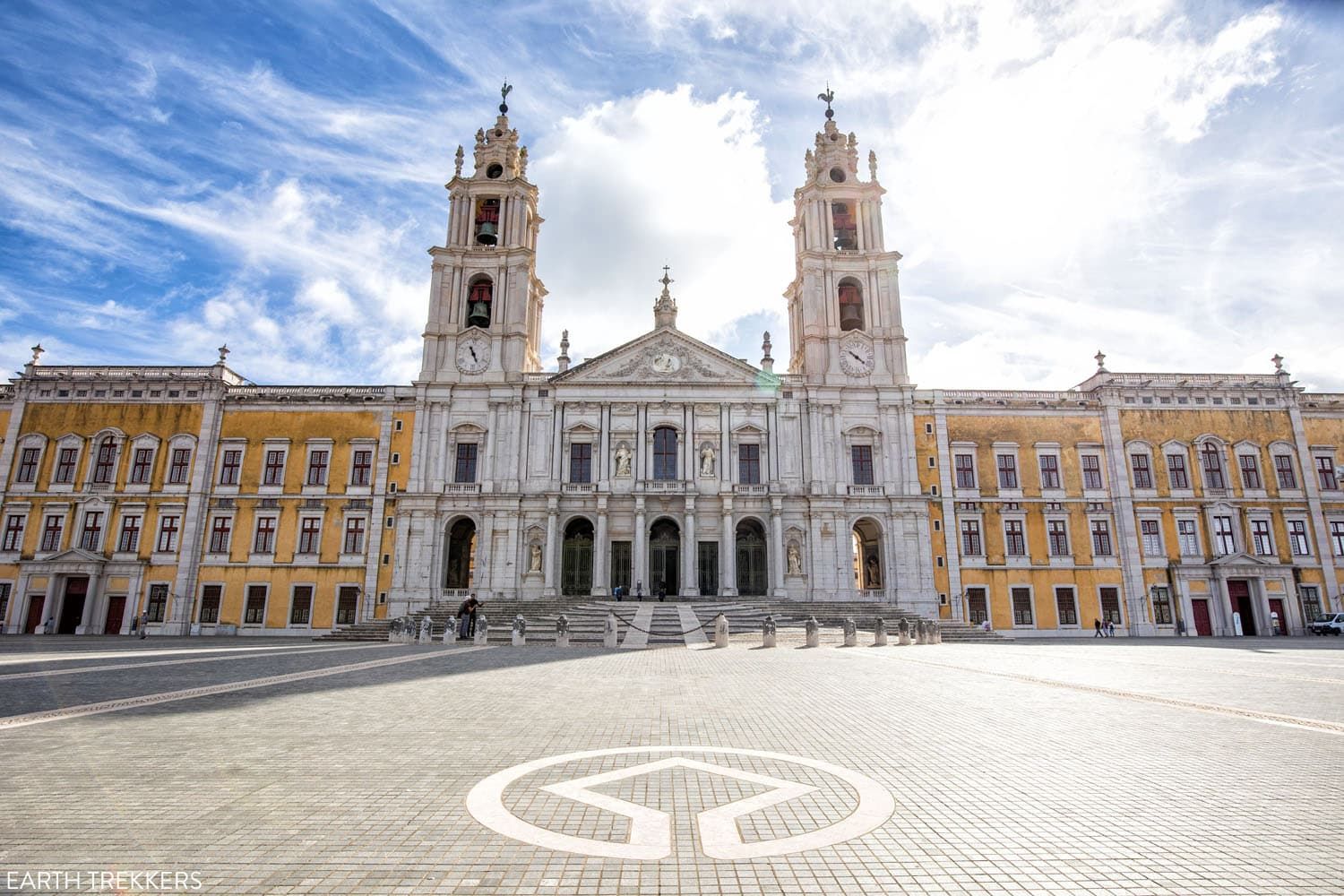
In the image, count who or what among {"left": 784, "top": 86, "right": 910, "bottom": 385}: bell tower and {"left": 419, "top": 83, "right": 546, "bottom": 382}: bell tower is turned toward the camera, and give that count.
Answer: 2

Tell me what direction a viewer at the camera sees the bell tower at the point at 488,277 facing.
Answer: facing the viewer

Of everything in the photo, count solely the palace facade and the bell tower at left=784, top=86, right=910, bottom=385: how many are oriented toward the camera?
2

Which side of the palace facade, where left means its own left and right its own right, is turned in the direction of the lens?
front

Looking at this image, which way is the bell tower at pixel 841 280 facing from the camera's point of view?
toward the camera

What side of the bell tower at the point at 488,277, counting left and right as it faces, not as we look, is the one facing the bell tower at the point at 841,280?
left

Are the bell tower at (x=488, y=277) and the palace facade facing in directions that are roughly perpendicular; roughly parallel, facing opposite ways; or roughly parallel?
roughly parallel
